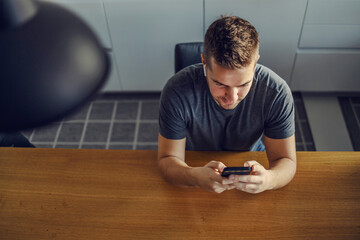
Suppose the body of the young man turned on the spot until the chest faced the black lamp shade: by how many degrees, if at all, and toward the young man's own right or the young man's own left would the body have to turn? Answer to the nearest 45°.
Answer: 0° — they already face it

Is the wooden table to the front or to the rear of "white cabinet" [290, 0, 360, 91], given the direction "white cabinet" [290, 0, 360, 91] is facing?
to the front

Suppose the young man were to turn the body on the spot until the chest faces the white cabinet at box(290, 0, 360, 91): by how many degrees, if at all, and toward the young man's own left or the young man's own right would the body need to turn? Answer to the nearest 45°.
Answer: approximately 135° to the young man's own left

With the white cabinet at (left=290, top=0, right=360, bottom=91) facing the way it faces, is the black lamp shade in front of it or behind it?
in front

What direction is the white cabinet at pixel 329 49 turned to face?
toward the camera

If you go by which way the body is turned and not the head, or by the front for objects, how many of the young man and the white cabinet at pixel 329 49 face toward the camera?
2

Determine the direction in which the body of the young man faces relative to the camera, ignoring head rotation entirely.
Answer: toward the camera
